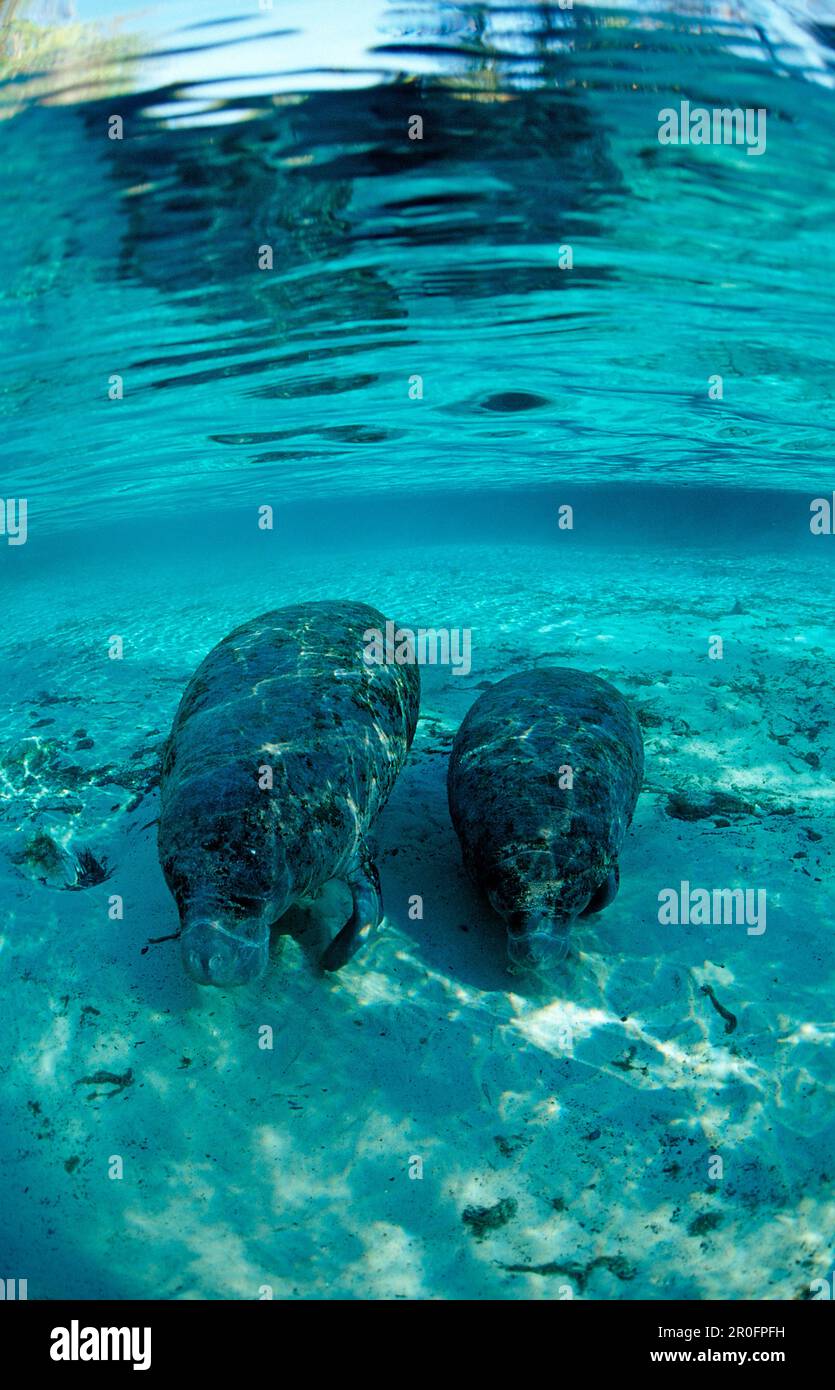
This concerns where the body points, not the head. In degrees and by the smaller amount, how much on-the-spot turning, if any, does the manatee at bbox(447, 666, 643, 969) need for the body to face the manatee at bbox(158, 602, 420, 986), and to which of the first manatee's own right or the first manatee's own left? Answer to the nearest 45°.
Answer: approximately 45° to the first manatee's own right

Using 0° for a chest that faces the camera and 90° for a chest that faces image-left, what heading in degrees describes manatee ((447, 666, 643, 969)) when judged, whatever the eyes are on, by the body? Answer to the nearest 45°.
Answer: approximately 0°
